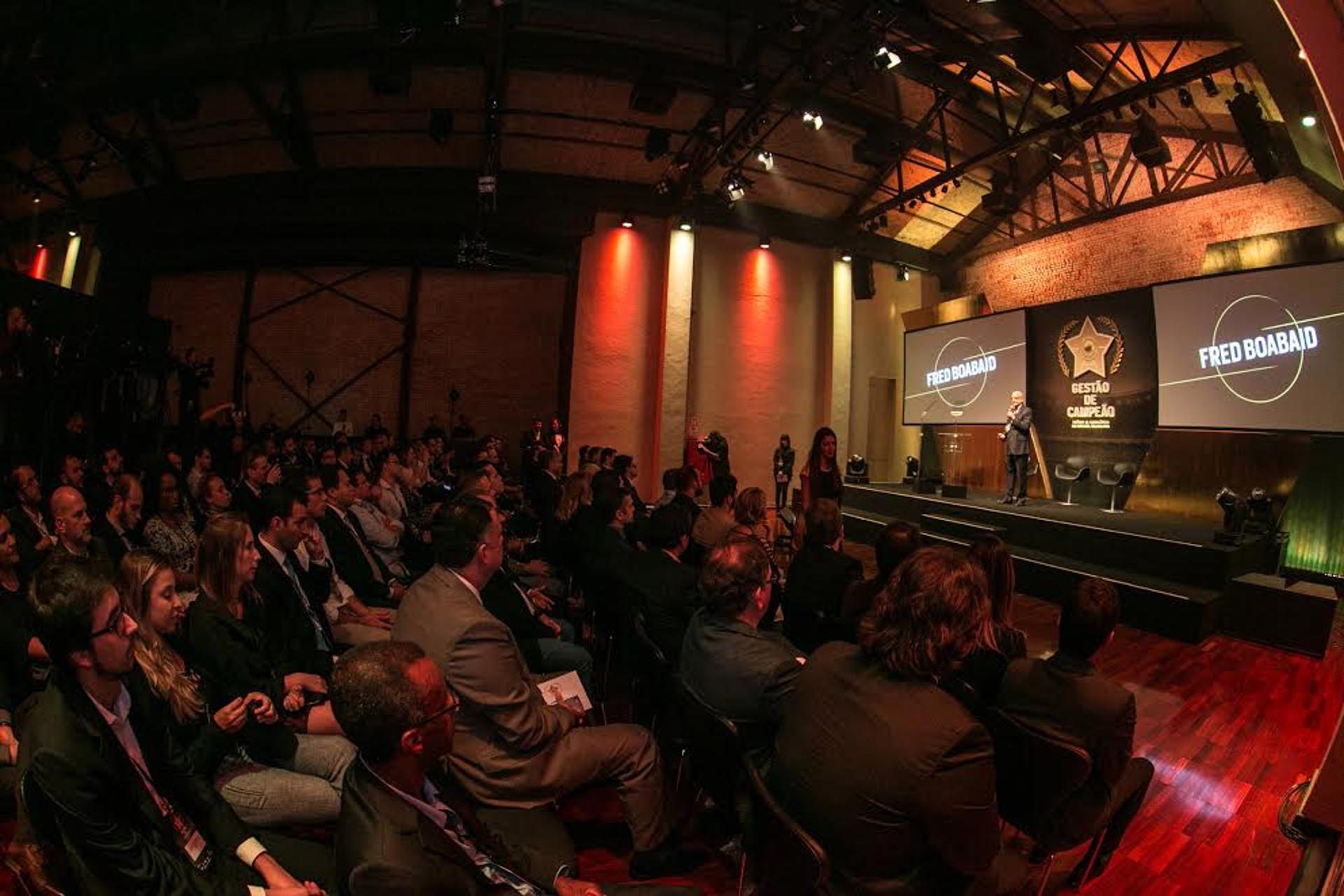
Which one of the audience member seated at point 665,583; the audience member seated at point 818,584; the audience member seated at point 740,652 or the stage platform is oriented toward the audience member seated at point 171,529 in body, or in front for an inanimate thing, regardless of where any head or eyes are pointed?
the stage platform

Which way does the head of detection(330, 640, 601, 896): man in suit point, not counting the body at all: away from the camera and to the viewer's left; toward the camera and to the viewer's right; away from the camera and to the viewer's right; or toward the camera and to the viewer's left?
away from the camera and to the viewer's right

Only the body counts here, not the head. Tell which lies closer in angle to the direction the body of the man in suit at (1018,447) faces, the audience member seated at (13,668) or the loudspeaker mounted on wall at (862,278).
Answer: the audience member seated

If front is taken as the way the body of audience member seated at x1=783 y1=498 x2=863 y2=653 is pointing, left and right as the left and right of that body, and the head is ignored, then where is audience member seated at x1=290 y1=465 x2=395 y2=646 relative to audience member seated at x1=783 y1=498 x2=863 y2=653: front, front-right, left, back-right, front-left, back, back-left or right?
back-left

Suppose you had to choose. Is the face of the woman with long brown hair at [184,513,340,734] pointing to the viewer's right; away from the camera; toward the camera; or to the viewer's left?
to the viewer's right

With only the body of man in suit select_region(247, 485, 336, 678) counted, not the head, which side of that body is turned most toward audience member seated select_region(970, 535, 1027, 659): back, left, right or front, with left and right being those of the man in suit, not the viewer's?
front

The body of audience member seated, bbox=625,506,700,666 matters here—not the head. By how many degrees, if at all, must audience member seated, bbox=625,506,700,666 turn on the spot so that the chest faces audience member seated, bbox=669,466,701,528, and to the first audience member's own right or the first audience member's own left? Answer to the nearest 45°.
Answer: approximately 45° to the first audience member's own left

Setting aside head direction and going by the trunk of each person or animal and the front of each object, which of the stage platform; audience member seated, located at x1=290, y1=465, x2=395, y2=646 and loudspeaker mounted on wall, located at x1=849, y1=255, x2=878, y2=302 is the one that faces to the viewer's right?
the audience member seated

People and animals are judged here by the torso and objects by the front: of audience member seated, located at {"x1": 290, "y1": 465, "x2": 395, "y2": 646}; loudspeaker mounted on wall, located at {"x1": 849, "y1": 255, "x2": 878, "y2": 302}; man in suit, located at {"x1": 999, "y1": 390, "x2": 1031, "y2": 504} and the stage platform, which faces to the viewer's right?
the audience member seated

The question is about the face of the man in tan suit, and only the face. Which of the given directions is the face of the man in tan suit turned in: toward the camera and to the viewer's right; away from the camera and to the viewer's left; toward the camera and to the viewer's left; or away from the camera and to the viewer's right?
away from the camera and to the viewer's right

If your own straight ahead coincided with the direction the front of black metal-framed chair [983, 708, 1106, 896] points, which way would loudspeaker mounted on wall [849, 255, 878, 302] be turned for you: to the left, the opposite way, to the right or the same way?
the opposite way

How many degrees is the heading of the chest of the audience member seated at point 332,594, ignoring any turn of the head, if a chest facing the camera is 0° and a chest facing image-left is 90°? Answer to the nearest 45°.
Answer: approximately 270°

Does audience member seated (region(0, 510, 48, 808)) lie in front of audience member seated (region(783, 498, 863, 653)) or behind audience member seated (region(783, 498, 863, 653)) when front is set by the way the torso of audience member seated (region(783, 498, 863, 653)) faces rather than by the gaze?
behind

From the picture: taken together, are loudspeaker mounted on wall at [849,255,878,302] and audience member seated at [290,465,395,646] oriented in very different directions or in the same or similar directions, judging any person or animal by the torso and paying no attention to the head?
very different directions
